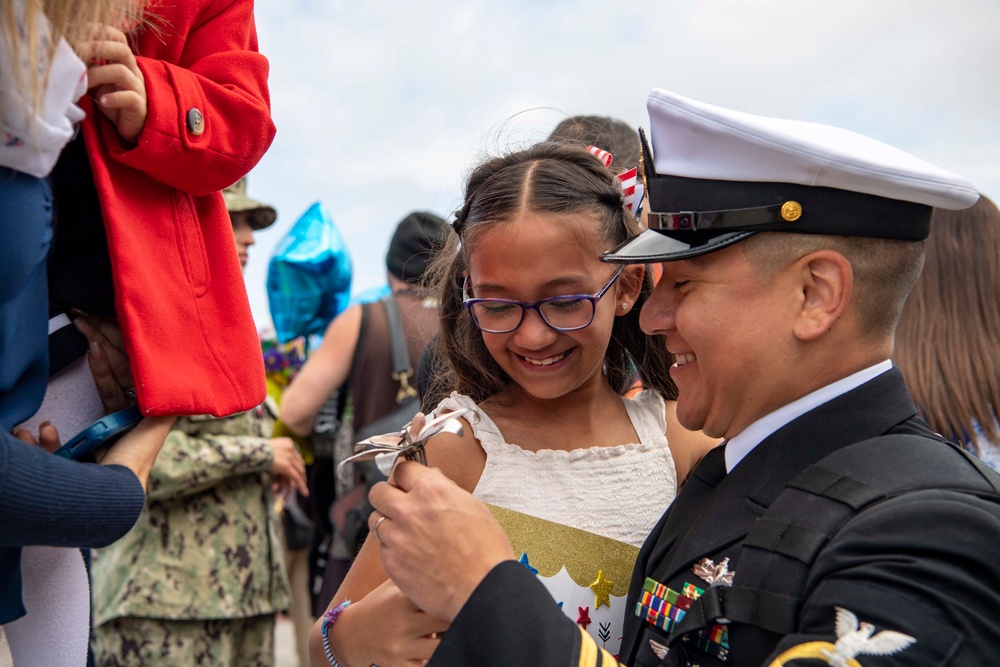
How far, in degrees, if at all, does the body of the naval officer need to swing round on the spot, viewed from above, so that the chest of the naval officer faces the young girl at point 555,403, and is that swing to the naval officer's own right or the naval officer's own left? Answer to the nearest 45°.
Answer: approximately 45° to the naval officer's own right

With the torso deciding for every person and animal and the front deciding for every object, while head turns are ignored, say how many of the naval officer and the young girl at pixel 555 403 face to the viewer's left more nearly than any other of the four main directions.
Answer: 1

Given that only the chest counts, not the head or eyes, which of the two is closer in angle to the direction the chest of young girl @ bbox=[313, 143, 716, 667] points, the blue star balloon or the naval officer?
the naval officer

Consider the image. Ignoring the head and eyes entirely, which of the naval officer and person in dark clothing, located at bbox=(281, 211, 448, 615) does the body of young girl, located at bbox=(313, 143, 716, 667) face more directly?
the naval officer

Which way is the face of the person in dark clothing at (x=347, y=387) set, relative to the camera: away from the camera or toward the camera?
away from the camera

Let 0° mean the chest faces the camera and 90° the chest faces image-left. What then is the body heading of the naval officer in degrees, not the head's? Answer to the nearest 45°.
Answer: approximately 90°

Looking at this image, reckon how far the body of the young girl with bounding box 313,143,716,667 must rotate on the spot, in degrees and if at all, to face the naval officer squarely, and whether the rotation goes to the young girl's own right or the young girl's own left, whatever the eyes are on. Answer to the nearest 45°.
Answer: approximately 45° to the young girl's own left

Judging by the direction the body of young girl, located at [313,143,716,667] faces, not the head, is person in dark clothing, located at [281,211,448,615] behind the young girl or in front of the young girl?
behind

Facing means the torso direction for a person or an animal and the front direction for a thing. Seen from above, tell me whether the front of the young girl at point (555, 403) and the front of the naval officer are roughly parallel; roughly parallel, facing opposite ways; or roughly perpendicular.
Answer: roughly perpendicular

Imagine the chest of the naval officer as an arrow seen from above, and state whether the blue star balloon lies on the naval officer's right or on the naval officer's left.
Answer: on the naval officer's right

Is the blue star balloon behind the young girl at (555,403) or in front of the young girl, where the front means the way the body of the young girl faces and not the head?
behind
